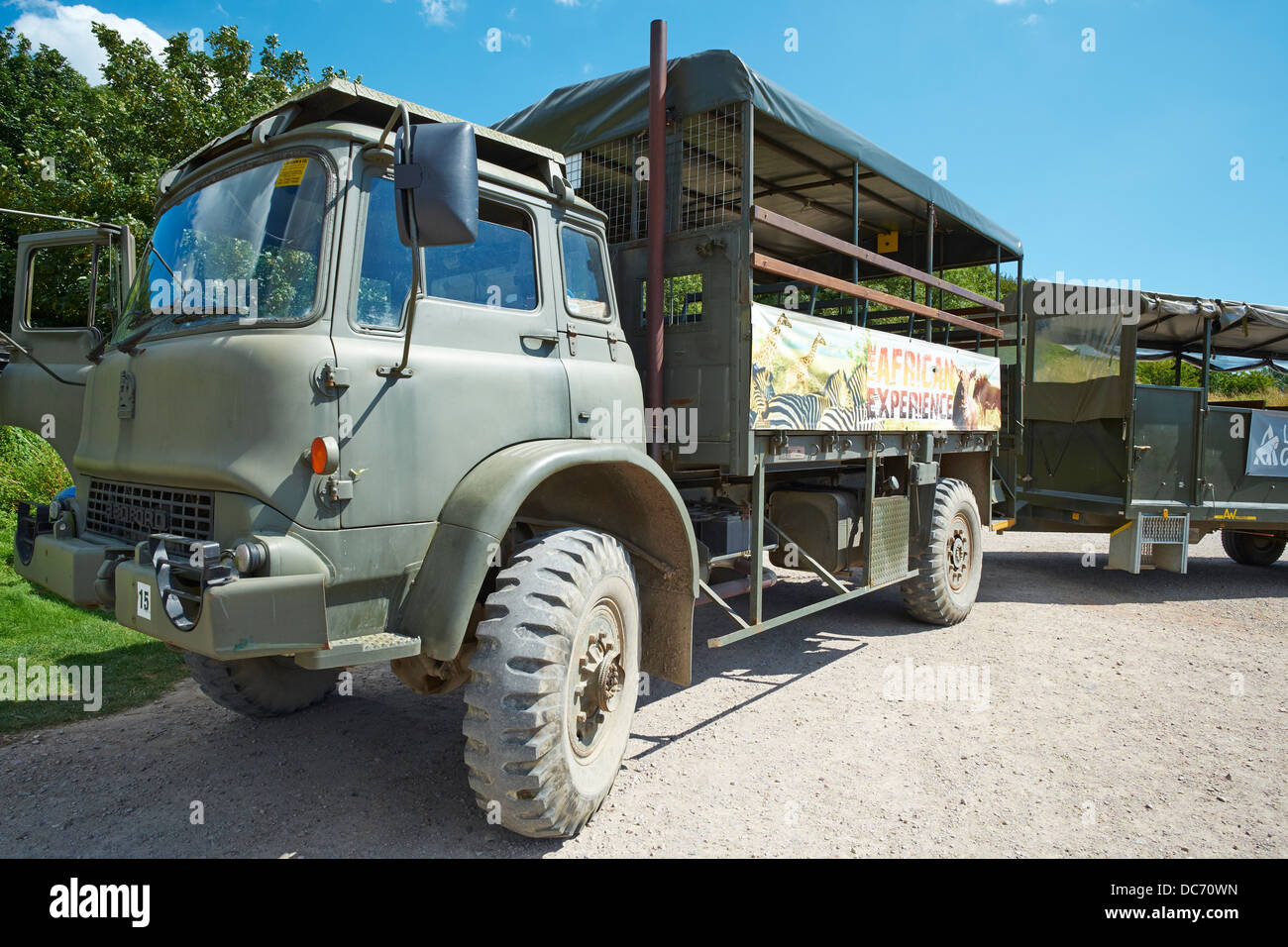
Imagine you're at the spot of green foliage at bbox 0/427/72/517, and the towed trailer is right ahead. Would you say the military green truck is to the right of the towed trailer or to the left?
right

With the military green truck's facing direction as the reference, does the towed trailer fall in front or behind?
behind

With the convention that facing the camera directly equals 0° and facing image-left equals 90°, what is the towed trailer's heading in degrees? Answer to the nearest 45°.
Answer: approximately 45°

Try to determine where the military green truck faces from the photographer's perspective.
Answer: facing the viewer and to the left of the viewer

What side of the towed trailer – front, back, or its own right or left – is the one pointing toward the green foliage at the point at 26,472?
front

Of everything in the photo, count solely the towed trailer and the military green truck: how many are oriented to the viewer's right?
0

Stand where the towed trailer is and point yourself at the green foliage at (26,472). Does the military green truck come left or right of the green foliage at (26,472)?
left

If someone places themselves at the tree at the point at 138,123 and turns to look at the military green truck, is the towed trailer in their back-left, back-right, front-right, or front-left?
front-left

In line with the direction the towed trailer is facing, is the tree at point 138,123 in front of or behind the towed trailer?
in front
